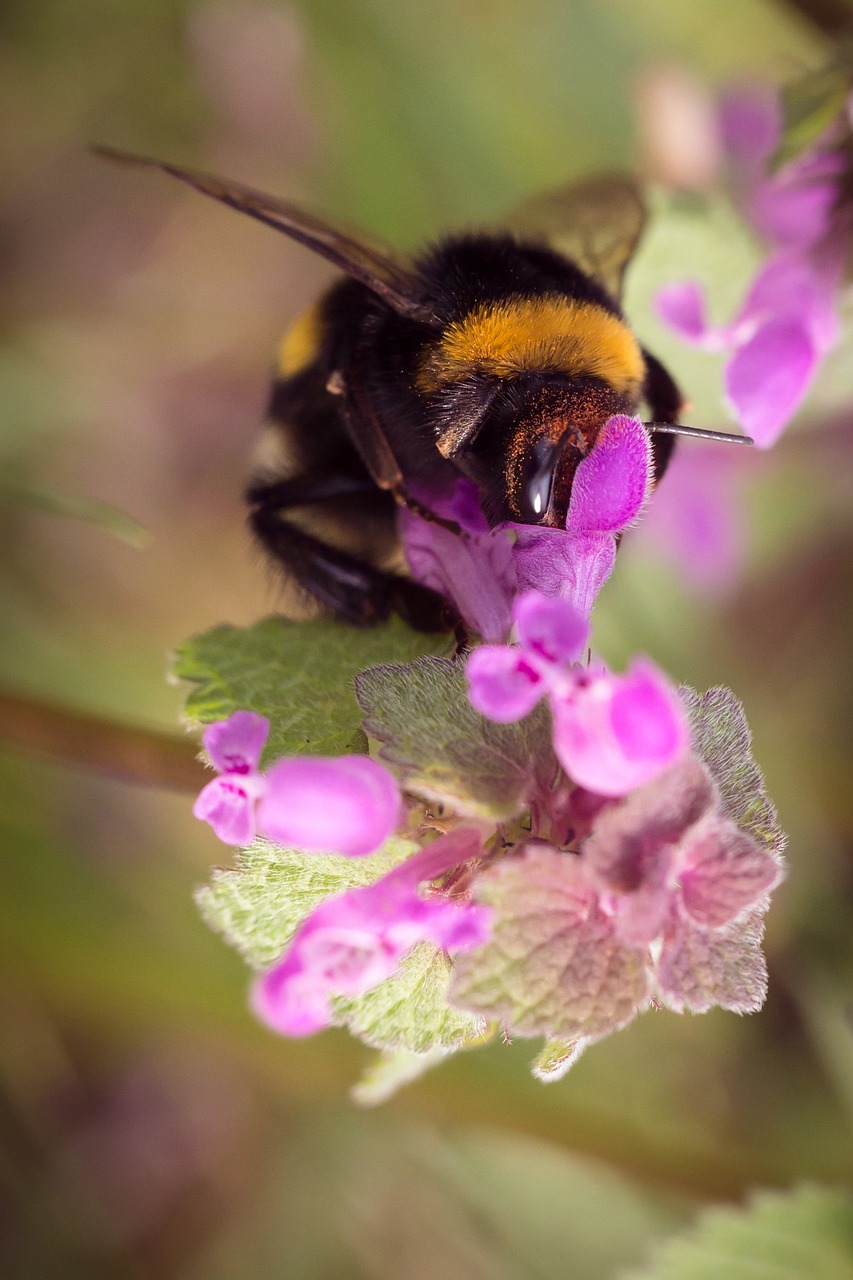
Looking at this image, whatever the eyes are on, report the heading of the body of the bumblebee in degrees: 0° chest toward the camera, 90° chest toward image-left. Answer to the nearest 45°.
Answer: approximately 315°
